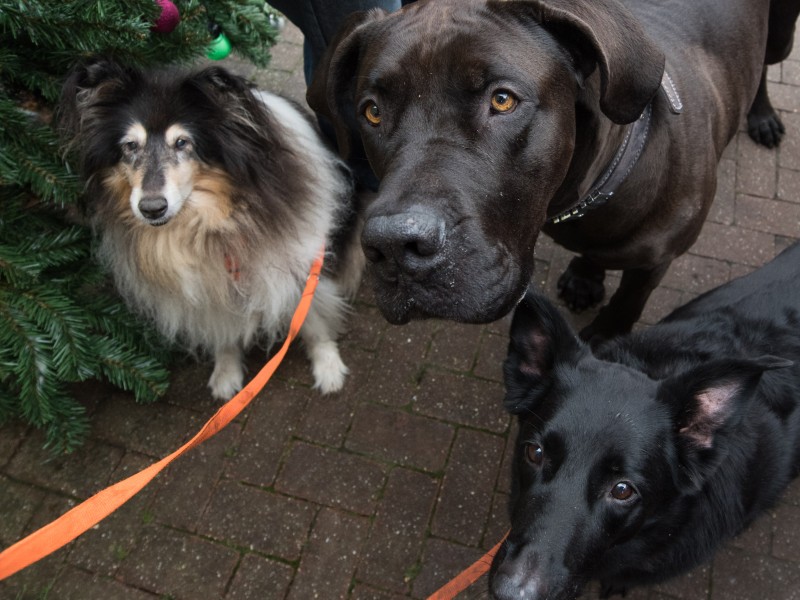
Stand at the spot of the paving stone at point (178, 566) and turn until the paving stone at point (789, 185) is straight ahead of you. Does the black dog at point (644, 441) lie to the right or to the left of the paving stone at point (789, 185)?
right

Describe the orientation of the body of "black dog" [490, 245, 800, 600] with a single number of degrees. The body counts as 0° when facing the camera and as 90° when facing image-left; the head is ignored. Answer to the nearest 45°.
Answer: approximately 45°

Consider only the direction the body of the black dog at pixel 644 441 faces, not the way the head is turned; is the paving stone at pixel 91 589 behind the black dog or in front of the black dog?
in front

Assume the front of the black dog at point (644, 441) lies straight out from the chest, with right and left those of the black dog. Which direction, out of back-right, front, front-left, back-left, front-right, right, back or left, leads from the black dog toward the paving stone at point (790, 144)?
back-right

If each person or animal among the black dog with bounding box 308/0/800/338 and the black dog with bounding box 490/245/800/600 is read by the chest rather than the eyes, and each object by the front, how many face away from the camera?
0

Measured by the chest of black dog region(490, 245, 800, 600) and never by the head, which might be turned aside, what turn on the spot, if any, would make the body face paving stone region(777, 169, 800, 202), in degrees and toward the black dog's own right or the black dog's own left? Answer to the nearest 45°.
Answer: approximately 135° to the black dog's own right

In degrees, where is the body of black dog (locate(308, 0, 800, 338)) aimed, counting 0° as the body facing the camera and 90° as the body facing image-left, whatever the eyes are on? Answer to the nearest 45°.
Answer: approximately 45°
